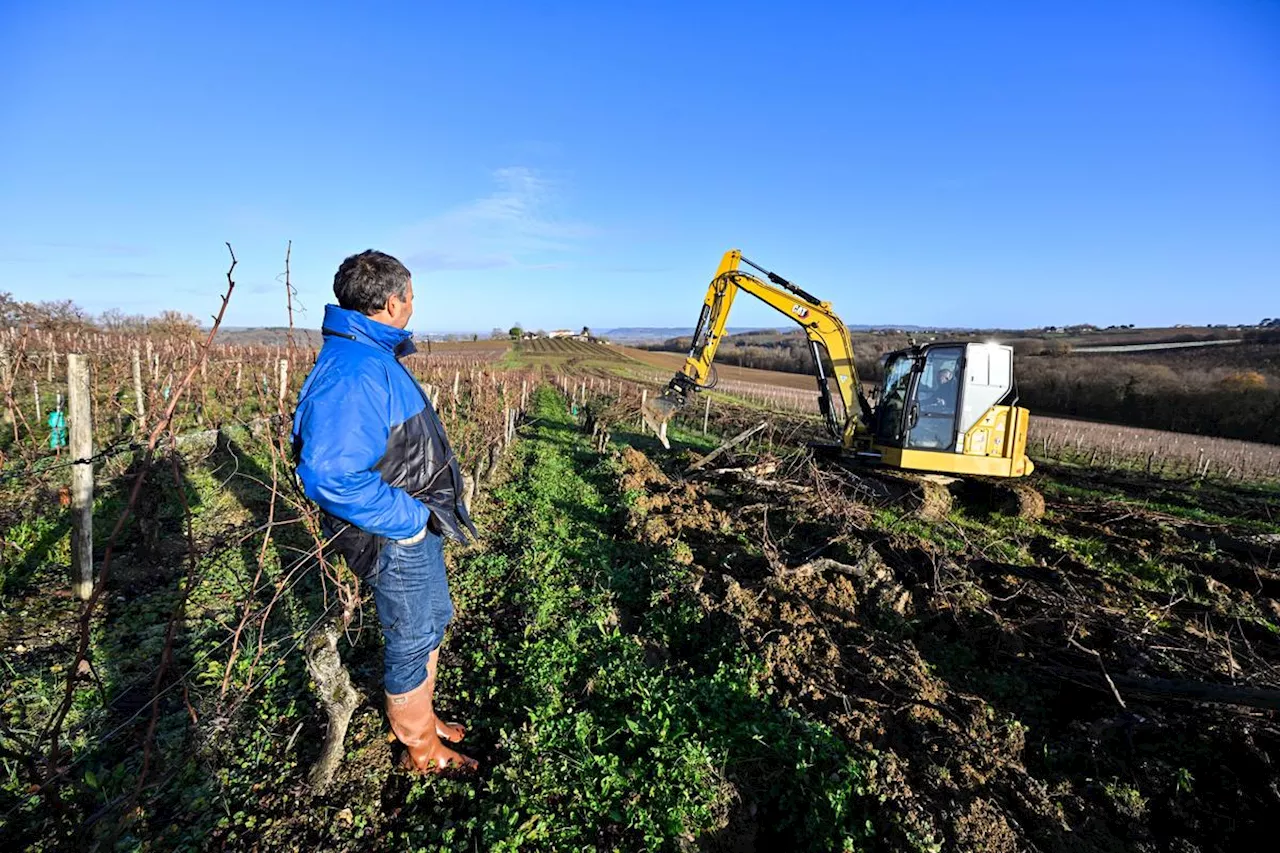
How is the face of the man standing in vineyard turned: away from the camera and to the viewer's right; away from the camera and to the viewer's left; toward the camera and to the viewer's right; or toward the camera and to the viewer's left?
away from the camera and to the viewer's right

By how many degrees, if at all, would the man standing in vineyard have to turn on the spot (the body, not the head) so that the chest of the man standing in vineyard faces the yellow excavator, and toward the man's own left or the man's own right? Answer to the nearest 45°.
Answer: approximately 45° to the man's own left

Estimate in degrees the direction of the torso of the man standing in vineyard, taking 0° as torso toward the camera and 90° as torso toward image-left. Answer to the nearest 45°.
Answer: approximately 270°

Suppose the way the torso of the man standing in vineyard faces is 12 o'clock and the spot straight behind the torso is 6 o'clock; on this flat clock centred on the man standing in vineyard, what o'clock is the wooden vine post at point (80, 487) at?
The wooden vine post is roughly at 8 o'clock from the man standing in vineyard.
